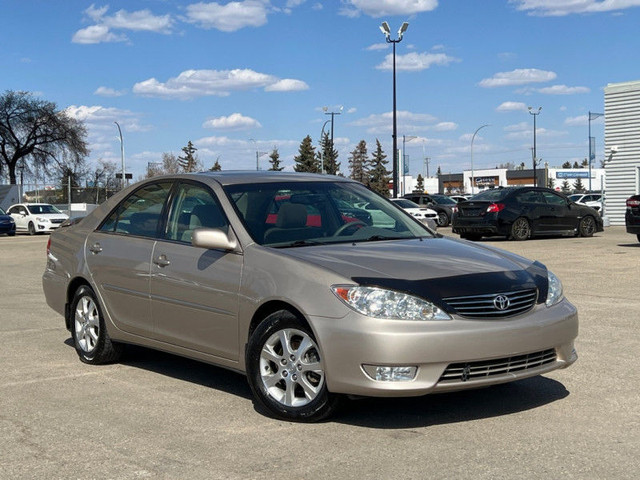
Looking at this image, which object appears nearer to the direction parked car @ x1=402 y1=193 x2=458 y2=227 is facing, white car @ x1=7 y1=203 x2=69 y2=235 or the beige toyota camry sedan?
the beige toyota camry sedan

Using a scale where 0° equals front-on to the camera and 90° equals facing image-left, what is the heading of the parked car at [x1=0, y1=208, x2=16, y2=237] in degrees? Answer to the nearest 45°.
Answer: approximately 315°

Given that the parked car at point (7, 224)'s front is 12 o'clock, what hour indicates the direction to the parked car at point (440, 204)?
the parked car at point (440, 204) is roughly at 11 o'clock from the parked car at point (7, 224).

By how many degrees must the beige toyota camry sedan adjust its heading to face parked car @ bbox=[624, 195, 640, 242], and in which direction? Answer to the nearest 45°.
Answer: approximately 90° to its left

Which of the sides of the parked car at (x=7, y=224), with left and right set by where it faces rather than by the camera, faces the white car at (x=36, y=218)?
left

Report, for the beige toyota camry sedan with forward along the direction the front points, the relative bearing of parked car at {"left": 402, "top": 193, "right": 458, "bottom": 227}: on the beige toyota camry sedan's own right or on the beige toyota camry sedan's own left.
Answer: on the beige toyota camry sedan's own left

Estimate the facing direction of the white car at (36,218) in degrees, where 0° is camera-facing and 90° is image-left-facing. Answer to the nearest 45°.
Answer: approximately 315°

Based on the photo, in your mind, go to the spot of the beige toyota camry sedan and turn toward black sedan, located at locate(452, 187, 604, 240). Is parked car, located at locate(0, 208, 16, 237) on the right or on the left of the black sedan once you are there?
left

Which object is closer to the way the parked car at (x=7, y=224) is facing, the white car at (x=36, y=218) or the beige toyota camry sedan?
the beige toyota camry sedan

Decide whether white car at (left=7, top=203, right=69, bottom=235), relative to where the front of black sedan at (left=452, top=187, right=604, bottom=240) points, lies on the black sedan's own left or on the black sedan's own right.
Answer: on the black sedan's own left

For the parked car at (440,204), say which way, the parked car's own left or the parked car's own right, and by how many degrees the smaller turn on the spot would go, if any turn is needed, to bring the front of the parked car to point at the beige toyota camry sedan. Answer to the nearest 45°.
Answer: approximately 45° to the parked car's own right

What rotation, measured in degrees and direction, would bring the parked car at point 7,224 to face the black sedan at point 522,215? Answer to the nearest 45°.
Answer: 0° — it already faces it

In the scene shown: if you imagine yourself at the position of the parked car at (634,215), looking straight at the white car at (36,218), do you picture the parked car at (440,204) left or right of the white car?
right

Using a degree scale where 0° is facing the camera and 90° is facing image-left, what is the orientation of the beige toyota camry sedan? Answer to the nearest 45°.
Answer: approximately 315°

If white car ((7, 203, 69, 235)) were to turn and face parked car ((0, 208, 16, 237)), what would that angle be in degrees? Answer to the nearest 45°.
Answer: approximately 90° to its right
